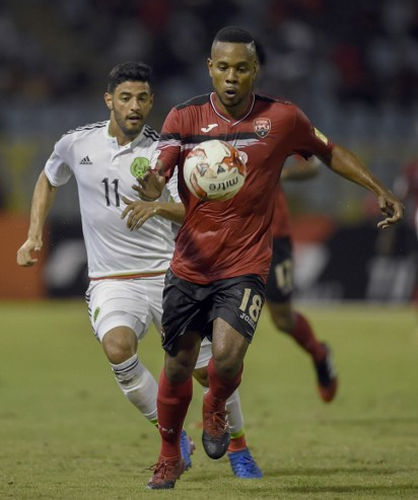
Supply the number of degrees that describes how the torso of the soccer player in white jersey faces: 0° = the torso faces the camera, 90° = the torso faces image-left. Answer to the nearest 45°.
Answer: approximately 0°

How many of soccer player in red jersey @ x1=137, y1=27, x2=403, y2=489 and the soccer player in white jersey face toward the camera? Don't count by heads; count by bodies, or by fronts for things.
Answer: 2

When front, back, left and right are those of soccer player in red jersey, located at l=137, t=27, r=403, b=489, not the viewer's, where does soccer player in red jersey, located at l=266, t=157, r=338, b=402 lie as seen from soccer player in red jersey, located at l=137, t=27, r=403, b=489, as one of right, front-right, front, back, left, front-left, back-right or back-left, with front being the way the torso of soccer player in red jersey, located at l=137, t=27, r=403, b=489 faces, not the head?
back

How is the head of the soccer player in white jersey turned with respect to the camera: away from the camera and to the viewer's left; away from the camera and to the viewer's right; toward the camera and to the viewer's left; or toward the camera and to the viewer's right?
toward the camera and to the viewer's right
